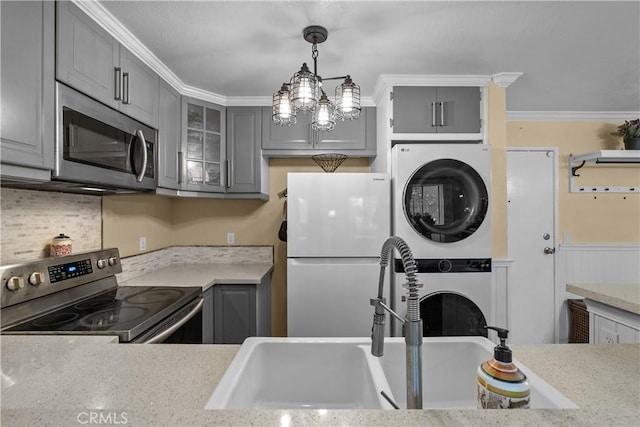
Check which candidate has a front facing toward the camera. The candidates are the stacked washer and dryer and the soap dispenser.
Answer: the stacked washer and dryer

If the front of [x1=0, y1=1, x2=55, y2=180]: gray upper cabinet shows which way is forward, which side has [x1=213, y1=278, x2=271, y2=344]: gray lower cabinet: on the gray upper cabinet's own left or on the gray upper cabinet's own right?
on the gray upper cabinet's own left

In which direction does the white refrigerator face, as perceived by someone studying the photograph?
facing the viewer

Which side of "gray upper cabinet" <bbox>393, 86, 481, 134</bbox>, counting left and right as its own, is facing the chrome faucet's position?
front

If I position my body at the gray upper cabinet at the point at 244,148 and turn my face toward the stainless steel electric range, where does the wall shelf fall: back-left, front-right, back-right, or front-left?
back-left

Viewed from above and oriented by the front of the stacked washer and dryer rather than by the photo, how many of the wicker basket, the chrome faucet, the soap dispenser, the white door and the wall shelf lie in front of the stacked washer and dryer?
2

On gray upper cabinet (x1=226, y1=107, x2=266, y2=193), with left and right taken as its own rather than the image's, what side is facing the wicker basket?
left

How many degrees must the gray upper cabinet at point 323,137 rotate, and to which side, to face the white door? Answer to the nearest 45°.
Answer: approximately 90° to its left

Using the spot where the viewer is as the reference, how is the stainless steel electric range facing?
facing the viewer and to the right of the viewer

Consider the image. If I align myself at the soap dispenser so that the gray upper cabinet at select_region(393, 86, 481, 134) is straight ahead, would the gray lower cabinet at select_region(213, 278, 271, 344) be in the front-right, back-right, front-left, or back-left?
front-left

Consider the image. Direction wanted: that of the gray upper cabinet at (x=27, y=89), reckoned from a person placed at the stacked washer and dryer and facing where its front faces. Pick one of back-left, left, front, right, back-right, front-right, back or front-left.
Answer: front-right

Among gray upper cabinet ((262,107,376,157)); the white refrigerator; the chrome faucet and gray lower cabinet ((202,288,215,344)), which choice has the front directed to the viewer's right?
the gray lower cabinet

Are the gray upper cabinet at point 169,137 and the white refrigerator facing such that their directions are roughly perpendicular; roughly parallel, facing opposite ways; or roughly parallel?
roughly perpendicular

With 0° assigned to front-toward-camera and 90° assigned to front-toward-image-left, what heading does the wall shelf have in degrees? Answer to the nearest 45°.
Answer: approximately 315°

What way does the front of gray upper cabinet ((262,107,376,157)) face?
toward the camera

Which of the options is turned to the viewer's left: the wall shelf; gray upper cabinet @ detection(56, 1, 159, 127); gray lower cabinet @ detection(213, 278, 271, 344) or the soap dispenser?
the soap dispenser

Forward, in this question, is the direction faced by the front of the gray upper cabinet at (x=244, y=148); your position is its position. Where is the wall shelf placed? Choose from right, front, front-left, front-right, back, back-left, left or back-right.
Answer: left
